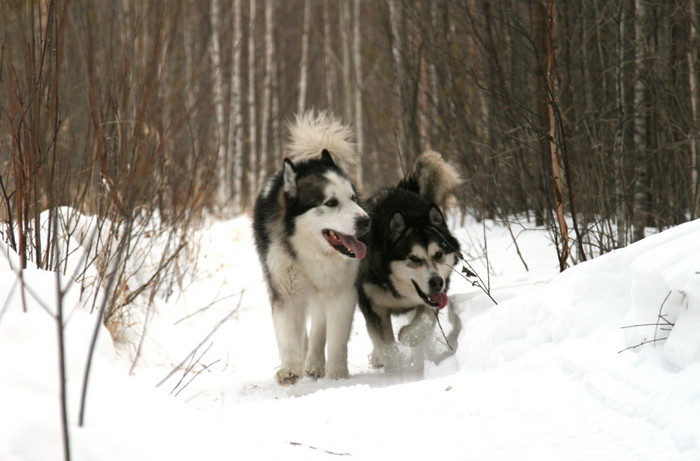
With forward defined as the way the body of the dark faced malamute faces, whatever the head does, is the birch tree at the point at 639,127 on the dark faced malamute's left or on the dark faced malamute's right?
on the dark faced malamute's left

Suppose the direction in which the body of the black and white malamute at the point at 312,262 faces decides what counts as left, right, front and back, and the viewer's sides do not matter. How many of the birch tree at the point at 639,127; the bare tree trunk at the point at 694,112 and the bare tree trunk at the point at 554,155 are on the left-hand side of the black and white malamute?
3

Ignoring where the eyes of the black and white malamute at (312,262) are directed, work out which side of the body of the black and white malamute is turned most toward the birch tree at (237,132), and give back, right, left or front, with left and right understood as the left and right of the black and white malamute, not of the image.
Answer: back

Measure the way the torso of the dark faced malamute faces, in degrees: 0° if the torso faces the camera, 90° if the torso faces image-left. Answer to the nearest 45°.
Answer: approximately 0°

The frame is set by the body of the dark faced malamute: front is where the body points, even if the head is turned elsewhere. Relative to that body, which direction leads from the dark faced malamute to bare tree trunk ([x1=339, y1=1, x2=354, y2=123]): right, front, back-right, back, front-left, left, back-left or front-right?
back

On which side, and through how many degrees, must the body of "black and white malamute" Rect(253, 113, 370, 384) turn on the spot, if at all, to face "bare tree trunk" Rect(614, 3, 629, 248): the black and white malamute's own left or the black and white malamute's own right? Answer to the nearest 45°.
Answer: approximately 90° to the black and white malamute's own left

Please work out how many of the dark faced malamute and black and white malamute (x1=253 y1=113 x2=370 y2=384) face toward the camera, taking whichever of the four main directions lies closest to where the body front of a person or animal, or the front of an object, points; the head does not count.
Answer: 2

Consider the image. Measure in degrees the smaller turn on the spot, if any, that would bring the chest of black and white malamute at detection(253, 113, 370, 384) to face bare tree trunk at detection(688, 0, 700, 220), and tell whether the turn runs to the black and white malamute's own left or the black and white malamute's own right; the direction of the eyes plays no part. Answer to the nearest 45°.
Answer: approximately 90° to the black and white malamute's own left
